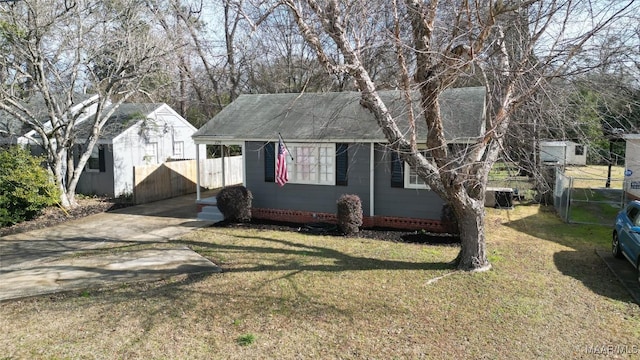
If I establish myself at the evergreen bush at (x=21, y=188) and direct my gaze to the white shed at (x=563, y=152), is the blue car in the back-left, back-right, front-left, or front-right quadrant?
front-right

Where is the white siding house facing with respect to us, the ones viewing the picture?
facing the viewer and to the left of the viewer

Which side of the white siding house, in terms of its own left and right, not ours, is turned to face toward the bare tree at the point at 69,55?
front

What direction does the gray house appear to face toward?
toward the camera

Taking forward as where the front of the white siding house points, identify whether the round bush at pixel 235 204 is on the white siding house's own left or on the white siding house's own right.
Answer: on the white siding house's own left

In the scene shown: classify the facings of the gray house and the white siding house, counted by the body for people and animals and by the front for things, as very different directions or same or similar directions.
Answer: same or similar directions

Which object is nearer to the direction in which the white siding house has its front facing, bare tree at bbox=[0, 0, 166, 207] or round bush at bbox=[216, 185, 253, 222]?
the bare tree

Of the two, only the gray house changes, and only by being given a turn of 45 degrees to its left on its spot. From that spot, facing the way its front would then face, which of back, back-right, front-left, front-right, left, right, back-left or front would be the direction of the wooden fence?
back

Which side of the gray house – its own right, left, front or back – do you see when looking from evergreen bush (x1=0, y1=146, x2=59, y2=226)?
right

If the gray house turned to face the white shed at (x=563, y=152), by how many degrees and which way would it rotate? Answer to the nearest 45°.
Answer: approximately 135° to its left

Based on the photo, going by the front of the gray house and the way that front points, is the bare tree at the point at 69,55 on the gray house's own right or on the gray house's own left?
on the gray house's own right

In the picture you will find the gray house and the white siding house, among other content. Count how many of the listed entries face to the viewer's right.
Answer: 0

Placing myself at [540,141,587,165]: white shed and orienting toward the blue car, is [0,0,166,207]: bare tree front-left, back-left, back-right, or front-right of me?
front-right
